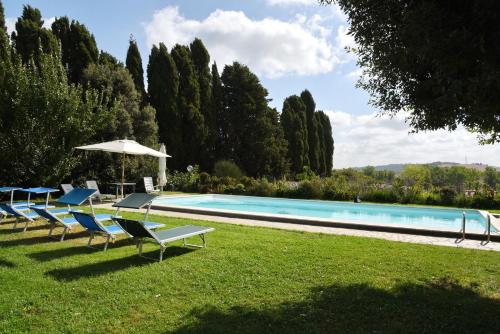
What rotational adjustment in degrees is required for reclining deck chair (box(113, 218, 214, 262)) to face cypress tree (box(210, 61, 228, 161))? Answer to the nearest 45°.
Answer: approximately 45° to its left

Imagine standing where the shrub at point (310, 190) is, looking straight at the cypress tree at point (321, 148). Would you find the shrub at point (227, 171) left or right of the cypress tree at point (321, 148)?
left

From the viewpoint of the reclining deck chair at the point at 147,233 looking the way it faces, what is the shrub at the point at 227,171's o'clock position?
The shrub is roughly at 11 o'clock from the reclining deck chair.

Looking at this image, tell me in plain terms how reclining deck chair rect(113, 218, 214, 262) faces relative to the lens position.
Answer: facing away from the viewer and to the right of the viewer

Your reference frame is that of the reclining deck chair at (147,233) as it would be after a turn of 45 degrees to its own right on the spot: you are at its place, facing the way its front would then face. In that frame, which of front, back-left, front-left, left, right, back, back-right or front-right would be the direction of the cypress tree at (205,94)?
left

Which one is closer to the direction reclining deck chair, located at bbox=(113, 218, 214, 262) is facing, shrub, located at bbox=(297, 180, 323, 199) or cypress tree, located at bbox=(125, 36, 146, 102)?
the shrub

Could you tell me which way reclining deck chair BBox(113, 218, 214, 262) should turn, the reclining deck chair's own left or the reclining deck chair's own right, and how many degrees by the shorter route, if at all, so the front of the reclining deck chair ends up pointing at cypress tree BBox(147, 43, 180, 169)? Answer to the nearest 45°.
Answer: approximately 45° to the reclining deck chair's own left

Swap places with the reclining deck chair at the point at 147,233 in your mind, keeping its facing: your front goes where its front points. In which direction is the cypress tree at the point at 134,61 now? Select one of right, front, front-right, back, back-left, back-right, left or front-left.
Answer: front-left

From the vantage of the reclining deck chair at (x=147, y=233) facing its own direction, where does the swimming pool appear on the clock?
The swimming pool is roughly at 12 o'clock from the reclining deck chair.

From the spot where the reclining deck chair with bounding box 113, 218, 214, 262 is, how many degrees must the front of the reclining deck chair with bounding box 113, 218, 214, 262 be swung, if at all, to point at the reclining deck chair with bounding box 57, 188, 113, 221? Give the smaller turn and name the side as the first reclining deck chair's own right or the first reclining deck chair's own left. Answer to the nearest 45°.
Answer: approximately 90° to the first reclining deck chair's own left

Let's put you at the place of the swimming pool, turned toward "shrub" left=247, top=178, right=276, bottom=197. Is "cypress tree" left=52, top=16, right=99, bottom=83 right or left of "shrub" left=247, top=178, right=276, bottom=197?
left

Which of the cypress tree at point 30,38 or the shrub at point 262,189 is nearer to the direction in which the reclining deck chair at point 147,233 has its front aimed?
the shrub

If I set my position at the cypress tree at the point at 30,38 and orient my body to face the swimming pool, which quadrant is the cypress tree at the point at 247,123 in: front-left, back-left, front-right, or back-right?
front-left
